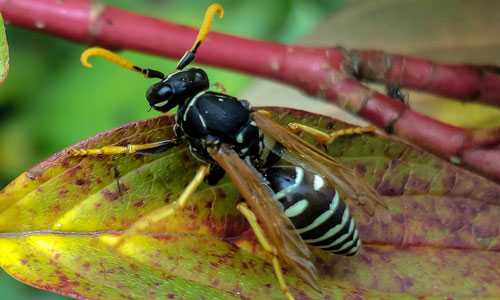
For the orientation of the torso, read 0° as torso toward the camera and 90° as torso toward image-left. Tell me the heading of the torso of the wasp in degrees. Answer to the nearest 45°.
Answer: approximately 135°

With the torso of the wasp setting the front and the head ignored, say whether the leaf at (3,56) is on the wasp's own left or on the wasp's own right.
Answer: on the wasp's own left
